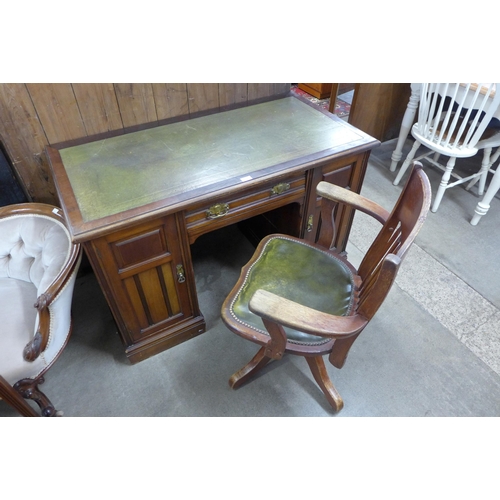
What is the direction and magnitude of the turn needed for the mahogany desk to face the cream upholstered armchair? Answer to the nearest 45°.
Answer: approximately 90° to its right

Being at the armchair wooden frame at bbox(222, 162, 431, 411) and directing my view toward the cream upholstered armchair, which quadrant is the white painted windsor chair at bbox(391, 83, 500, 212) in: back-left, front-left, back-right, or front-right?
back-right

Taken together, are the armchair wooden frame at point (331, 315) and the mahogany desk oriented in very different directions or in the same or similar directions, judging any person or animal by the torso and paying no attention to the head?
very different directions

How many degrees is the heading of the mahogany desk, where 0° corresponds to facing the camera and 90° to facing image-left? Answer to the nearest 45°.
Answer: approximately 315°

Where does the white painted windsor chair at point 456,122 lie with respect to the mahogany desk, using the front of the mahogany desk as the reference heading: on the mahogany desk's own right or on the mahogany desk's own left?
on the mahogany desk's own left

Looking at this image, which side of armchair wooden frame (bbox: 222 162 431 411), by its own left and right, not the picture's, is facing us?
left

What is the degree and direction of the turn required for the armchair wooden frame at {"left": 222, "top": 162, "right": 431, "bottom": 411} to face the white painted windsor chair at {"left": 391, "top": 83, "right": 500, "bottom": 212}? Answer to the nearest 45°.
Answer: approximately 90° to its right

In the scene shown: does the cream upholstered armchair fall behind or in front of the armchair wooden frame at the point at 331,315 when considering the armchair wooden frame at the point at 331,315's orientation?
in front

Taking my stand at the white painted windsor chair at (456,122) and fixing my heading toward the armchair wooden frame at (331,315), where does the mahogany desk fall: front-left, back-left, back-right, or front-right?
front-right

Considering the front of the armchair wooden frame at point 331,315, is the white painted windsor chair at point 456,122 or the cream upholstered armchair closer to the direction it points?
the cream upholstered armchair
